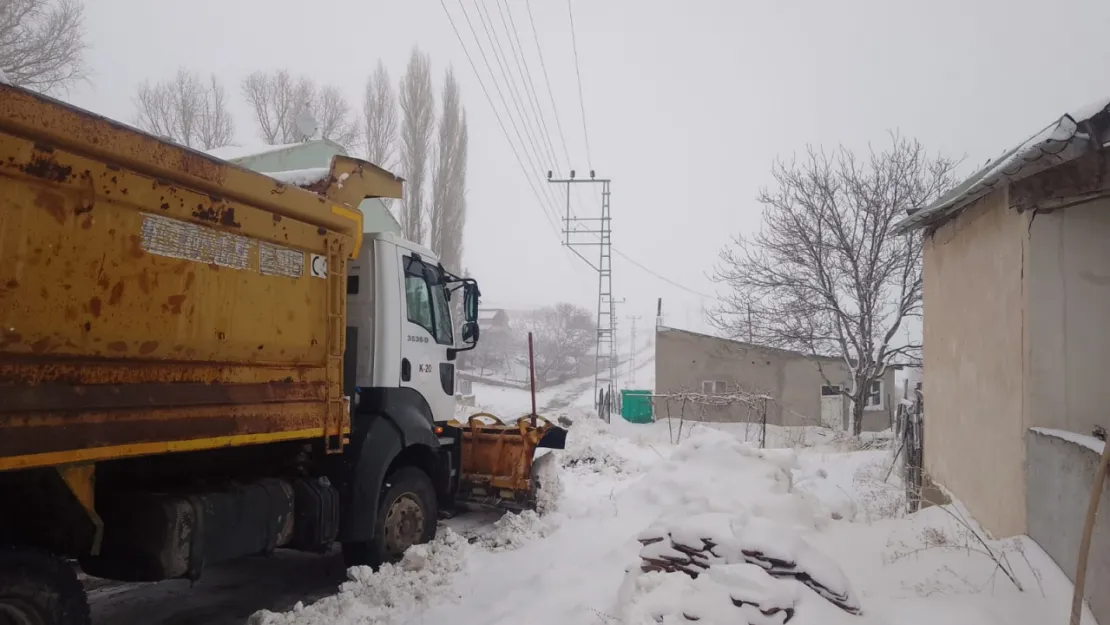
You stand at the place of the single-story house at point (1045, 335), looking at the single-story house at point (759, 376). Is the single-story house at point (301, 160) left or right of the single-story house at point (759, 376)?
left

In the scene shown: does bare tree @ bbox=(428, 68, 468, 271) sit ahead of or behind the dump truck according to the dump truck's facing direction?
ahead

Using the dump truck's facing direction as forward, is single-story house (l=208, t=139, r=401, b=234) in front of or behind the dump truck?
in front

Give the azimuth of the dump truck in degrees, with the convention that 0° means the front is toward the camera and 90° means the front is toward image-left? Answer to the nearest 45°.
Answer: approximately 225°

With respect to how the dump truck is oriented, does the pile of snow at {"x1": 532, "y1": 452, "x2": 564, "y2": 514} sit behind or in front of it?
in front

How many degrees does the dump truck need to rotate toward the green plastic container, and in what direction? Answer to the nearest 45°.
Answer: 0° — it already faces it

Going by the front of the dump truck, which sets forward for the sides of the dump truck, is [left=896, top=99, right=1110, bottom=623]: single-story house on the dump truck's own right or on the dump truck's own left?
on the dump truck's own right
